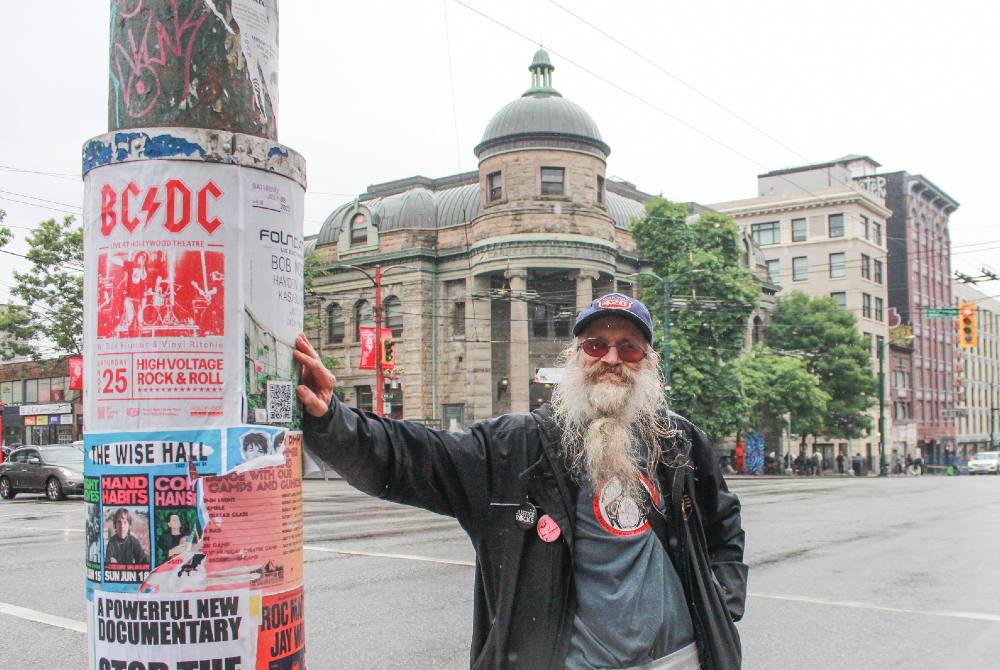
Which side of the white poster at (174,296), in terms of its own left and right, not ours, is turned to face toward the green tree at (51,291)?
back

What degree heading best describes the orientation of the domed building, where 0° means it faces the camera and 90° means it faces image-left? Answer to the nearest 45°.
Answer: approximately 0°

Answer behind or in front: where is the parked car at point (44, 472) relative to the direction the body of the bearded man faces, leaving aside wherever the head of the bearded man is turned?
behind

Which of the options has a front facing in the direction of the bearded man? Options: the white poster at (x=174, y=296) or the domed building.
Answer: the domed building

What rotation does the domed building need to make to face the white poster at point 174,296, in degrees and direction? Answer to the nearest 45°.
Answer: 0° — it already faces it

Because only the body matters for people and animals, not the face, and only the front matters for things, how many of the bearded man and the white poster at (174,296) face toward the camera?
2

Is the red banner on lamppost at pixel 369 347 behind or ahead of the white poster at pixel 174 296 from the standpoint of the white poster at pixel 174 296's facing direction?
behind
